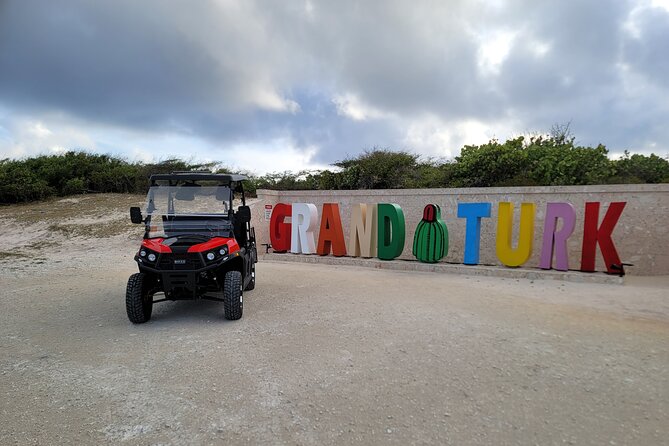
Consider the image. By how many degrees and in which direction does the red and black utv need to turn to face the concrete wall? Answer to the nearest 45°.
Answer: approximately 90° to its left

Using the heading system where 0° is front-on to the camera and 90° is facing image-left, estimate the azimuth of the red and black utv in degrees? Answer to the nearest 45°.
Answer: approximately 0°
